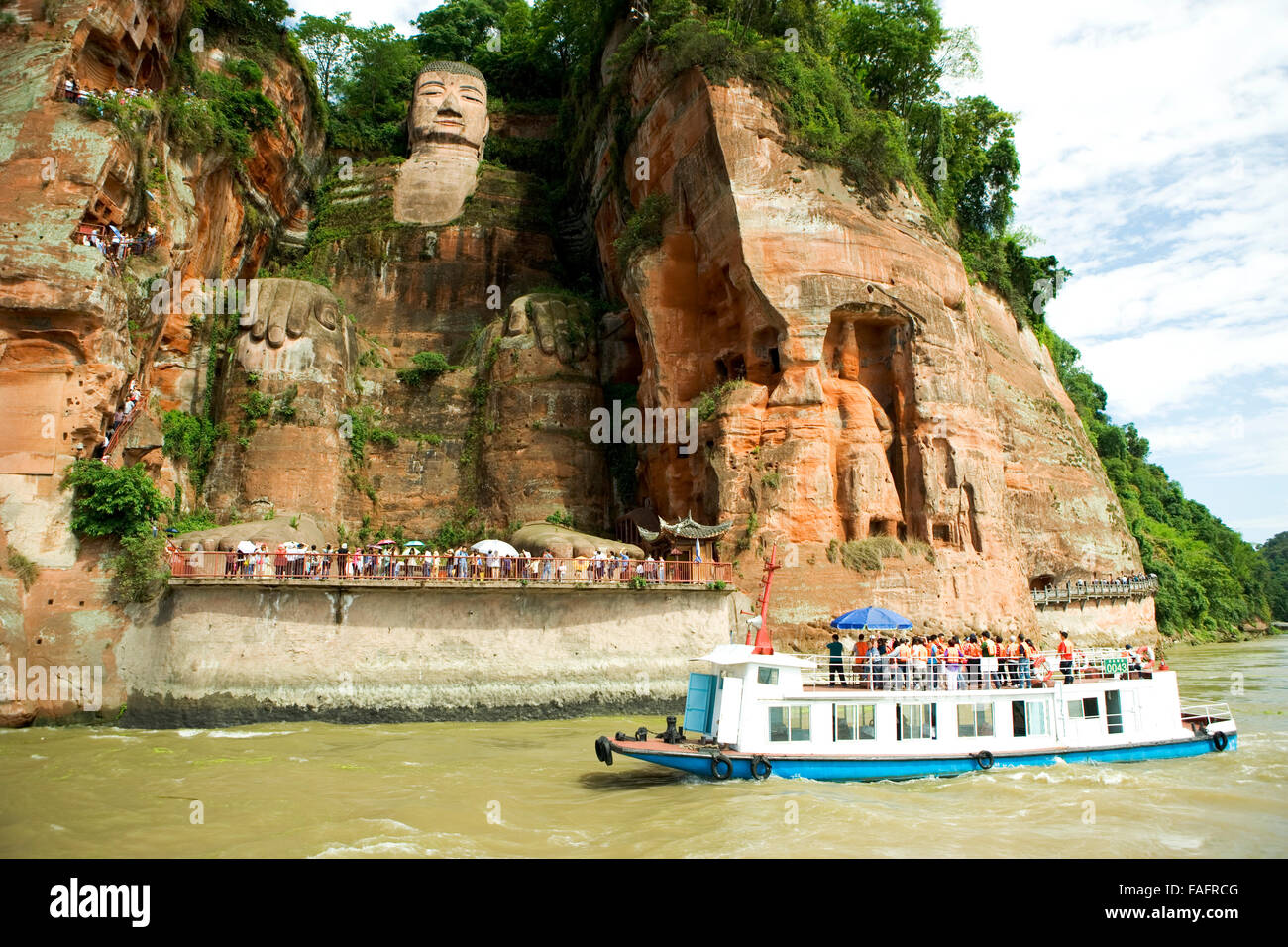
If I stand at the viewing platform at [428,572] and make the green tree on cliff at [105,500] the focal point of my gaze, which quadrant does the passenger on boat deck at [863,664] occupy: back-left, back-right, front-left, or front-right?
back-left

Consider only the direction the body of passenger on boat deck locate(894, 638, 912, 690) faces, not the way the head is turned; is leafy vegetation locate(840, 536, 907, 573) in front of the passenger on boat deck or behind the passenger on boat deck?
in front

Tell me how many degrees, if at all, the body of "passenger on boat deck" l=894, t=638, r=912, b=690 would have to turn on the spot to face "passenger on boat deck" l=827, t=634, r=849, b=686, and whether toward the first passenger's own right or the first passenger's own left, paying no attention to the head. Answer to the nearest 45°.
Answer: approximately 90° to the first passenger's own left

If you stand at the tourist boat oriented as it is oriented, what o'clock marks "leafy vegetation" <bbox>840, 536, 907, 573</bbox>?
The leafy vegetation is roughly at 3 o'clock from the tourist boat.

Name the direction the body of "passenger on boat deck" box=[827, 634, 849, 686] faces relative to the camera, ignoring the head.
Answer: away from the camera

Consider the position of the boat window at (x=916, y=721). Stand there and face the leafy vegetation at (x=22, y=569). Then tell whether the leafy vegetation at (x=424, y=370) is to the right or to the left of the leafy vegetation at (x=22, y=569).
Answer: right

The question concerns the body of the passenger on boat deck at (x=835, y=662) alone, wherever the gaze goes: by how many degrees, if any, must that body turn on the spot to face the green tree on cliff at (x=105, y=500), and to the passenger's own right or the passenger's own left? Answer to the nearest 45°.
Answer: approximately 90° to the passenger's own left

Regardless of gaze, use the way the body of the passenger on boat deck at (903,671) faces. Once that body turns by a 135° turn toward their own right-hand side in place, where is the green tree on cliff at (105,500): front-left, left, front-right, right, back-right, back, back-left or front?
back-right

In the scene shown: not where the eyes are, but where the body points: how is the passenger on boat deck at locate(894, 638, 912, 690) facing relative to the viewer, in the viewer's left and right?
facing away from the viewer

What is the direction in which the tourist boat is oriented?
to the viewer's left

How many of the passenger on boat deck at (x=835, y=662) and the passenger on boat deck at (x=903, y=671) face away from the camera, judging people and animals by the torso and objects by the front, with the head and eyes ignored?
2

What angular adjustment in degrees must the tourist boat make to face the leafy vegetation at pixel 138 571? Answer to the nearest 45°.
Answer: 0° — it already faces it

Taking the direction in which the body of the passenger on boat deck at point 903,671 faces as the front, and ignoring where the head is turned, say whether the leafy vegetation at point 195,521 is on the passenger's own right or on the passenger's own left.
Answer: on the passenger's own left
